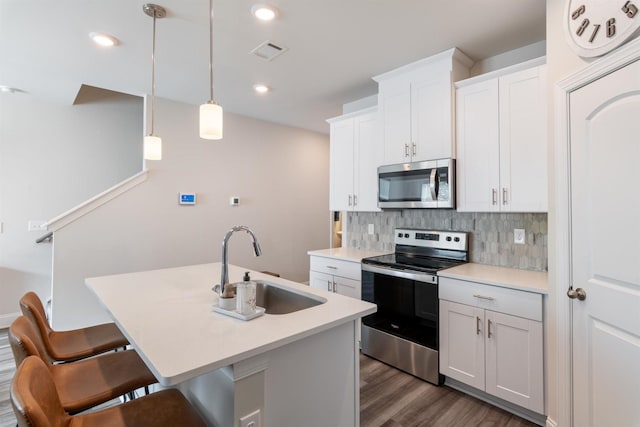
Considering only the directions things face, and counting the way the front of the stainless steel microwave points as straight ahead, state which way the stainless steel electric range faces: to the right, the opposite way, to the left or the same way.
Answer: the same way

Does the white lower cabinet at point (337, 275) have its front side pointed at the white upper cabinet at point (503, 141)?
no

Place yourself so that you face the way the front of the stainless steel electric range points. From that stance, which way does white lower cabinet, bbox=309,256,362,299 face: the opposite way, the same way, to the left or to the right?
the same way

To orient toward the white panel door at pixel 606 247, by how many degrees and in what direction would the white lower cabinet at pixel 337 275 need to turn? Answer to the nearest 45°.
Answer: approximately 90° to its left

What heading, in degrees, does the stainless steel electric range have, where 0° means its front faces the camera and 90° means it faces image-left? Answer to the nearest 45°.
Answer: approximately 45°

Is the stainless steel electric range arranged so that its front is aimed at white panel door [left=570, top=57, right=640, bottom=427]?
no

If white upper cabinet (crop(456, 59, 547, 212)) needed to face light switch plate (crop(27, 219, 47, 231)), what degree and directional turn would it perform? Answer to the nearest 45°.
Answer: approximately 45° to its right

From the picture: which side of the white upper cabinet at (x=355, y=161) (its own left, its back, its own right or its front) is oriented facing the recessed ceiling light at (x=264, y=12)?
front

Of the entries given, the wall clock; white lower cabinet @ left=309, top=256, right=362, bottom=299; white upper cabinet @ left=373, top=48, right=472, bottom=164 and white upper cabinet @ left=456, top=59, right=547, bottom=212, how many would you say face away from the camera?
0

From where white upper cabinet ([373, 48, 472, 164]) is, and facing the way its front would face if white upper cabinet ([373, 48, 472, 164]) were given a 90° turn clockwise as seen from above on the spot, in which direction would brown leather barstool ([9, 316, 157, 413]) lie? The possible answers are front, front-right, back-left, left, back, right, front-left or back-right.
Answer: left

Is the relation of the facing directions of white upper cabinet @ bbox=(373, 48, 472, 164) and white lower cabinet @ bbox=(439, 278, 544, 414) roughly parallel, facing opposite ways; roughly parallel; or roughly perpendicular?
roughly parallel

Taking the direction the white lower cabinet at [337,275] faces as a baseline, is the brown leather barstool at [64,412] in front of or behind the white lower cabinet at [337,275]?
in front

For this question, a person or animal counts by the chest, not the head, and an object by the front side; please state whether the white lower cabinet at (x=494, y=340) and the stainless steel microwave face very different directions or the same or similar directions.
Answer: same or similar directions

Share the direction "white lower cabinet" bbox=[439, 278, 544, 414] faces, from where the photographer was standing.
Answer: facing the viewer and to the left of the viewer

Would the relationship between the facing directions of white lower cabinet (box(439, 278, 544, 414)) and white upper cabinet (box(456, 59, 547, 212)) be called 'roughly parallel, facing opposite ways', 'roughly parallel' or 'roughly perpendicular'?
roughly parallel

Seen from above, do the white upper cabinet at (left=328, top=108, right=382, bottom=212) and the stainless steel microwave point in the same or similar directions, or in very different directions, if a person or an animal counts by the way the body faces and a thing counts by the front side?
same or similar directions

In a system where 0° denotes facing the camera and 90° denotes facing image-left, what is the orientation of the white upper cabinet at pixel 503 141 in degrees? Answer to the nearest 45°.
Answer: approximately 45°
